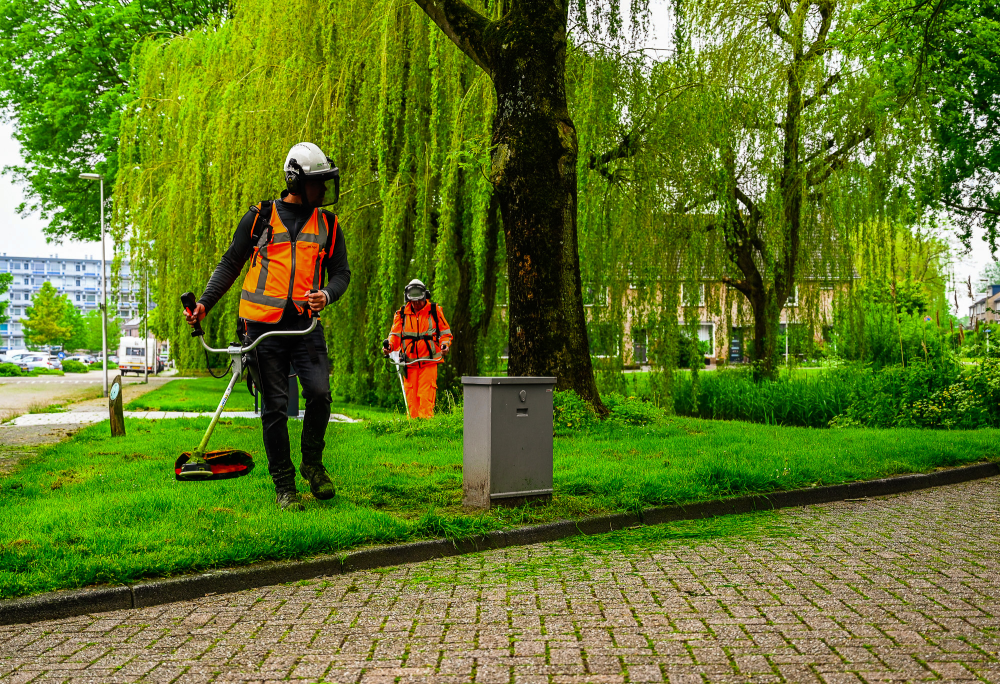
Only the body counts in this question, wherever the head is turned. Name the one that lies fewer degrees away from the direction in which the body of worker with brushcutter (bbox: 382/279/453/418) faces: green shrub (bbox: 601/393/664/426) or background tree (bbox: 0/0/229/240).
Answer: the green shrub

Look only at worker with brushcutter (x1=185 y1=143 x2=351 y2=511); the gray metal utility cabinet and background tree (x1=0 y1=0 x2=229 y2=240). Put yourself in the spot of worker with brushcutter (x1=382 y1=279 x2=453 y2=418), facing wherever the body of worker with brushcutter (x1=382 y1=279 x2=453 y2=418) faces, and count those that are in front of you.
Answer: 2

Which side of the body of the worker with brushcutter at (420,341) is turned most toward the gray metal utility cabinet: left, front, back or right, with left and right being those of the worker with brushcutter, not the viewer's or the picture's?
front

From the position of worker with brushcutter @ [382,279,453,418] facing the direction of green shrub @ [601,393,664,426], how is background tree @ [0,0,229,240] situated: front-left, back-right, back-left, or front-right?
back-left

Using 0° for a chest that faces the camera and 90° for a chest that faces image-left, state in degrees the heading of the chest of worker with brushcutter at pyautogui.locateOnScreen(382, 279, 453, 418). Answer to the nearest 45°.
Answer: approximately 0°

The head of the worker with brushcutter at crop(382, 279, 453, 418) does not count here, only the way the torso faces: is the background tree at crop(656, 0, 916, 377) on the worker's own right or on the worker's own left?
on the worker's own left

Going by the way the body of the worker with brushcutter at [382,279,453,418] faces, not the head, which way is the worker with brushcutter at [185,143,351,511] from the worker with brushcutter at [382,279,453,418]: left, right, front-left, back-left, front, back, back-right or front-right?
front

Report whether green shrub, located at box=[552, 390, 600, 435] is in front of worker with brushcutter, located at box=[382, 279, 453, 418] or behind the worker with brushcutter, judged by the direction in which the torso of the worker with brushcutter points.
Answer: in front

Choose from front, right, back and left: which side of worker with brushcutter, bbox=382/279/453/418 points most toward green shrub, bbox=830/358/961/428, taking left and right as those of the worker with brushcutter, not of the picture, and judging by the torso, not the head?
left

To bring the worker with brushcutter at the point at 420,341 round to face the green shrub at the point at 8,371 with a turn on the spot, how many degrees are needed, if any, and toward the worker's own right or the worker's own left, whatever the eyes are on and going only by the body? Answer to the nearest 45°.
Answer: approximately 135° to the worker's own right

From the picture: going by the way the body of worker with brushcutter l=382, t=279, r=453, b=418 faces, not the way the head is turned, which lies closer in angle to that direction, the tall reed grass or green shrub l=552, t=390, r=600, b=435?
the green shrub
